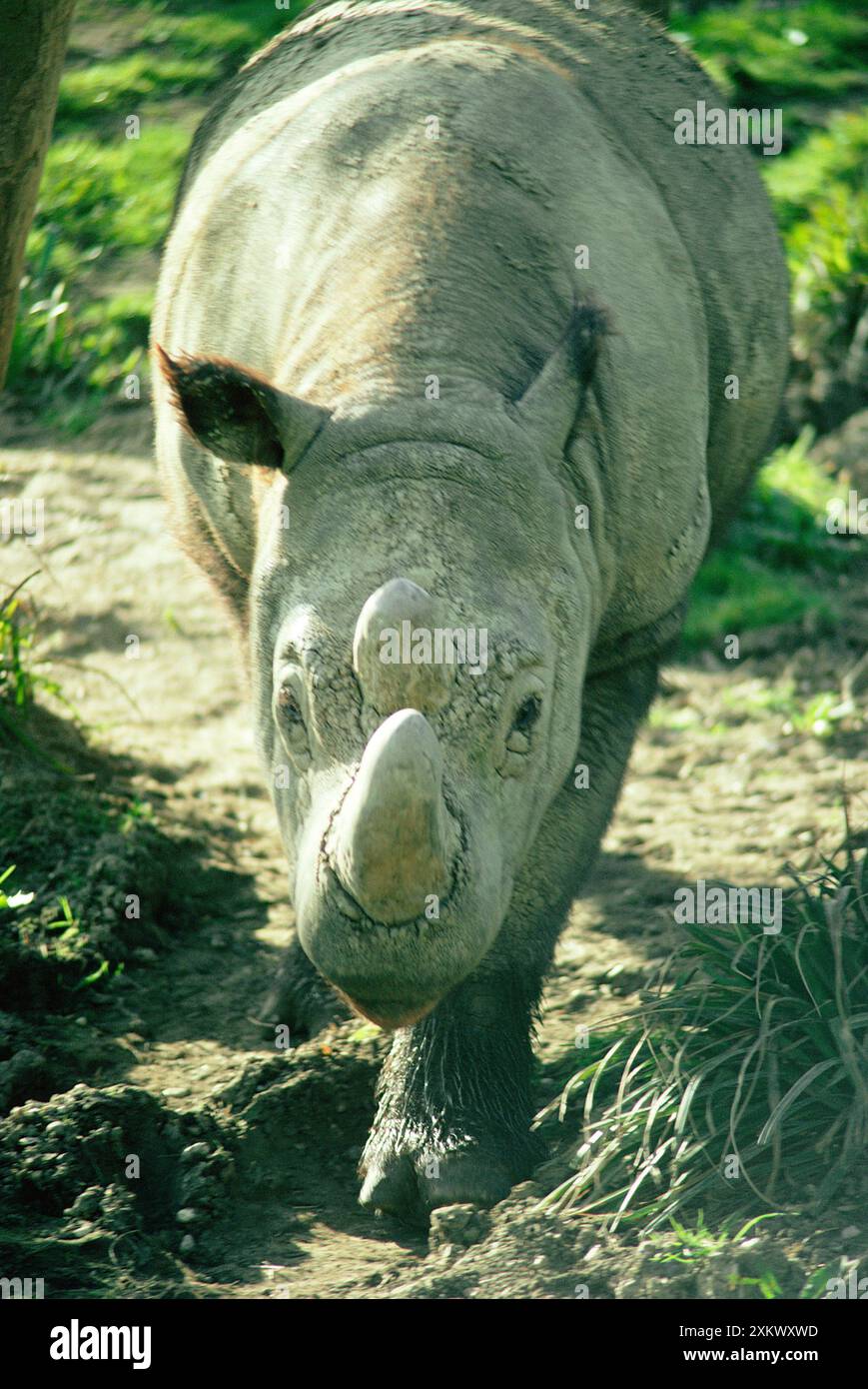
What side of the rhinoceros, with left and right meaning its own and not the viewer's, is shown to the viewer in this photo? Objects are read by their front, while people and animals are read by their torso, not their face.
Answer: front

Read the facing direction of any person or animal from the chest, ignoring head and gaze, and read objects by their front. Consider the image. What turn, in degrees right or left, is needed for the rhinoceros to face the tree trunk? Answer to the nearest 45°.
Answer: approximately 135° to its right
